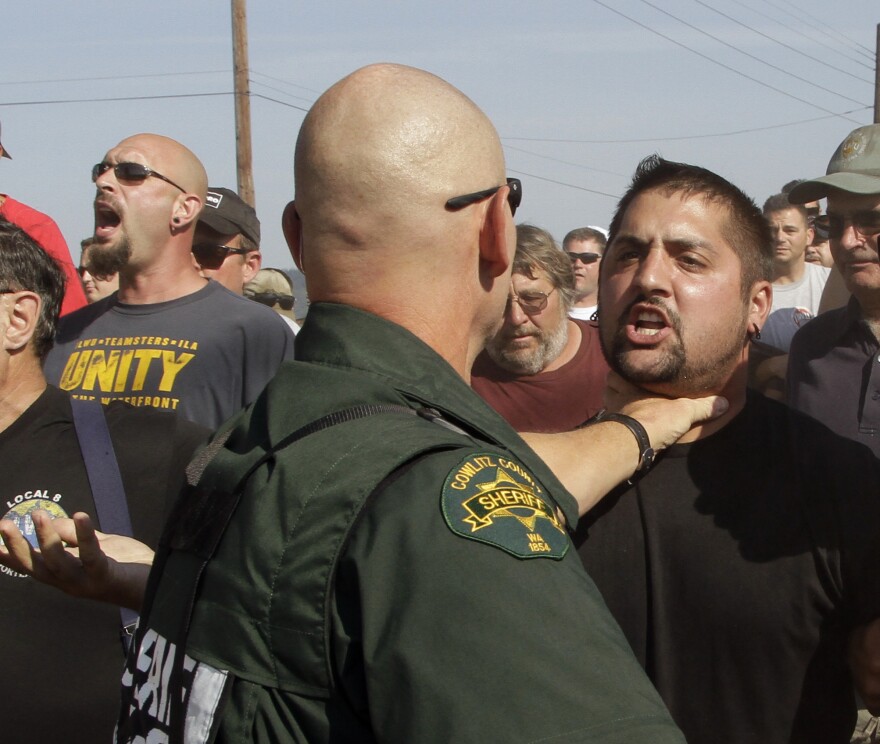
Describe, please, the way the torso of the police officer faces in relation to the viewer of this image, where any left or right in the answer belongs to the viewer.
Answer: facing away from the viewer and to the right of the viewer

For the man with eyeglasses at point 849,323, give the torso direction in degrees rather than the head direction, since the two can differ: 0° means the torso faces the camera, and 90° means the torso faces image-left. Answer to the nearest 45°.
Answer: approximately 45°

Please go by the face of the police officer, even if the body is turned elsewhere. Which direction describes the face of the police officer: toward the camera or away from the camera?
away from the camera

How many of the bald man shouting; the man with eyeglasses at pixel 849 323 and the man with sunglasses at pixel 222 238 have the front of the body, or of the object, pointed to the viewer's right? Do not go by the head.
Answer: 0

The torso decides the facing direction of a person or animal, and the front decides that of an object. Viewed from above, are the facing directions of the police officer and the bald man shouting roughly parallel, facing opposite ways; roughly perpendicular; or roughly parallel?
roughly parallel, facing opposite ways

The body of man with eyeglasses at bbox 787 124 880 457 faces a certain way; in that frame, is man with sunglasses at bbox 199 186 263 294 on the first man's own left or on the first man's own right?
on the first man's own right

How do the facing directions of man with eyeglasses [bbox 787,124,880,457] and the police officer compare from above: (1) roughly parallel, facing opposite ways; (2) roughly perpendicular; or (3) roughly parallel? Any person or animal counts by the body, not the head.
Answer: roughly parallel, facing opposite ways

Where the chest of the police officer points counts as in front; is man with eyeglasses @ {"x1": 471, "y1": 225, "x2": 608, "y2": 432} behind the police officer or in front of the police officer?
in front

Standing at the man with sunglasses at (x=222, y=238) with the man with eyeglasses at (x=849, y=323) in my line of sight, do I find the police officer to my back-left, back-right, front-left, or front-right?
front-right

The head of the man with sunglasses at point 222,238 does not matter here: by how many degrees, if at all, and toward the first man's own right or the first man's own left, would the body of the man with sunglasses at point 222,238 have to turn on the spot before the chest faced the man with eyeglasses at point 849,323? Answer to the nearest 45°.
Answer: approximately 90° to the first man's own left

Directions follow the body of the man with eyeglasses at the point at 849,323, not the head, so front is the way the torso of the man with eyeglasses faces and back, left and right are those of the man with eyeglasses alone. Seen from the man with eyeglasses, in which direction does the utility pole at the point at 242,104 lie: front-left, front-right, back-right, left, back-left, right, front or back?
right

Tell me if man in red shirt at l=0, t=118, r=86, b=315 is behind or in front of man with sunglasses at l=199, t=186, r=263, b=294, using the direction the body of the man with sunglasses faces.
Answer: in front

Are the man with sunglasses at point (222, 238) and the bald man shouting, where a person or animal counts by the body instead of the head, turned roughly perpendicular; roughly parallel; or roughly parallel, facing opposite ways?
roughly parallel

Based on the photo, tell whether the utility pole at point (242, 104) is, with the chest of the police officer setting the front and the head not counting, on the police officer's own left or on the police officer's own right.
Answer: on the police officer's own left

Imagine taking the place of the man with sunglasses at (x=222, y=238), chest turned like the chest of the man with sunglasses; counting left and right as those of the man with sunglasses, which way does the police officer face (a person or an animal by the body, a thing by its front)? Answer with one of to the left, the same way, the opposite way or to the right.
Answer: the opposite way

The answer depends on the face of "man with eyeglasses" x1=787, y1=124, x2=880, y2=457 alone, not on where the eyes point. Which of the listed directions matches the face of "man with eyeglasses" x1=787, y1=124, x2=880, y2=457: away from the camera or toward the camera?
toward the camera

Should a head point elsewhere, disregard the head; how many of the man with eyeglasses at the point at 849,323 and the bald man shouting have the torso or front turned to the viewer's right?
0

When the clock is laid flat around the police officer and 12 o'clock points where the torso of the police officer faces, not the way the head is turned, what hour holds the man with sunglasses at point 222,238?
The man with sunglasses is roughly at 10 o'clock from the police officer.
